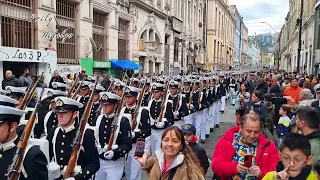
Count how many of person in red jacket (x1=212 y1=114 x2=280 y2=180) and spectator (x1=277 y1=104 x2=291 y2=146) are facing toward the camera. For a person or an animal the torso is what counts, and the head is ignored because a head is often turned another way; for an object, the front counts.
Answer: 1

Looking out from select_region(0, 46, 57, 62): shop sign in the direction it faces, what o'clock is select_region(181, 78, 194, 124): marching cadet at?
The marching cadet is roughly at 12 o'clock from the shop sign.

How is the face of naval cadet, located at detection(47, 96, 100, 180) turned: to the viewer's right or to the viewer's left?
to the viewer's left

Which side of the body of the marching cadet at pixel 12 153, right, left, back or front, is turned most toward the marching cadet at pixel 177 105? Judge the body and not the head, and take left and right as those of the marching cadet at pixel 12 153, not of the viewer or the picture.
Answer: back

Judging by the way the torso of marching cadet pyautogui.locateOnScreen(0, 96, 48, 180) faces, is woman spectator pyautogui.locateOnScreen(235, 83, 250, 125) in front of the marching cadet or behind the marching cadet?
behind

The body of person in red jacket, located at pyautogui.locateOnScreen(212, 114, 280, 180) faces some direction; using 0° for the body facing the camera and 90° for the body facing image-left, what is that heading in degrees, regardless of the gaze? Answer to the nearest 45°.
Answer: approximately 0°

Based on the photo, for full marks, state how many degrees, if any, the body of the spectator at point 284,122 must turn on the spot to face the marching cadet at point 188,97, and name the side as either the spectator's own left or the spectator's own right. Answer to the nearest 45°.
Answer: approximately 45° to the spectator's own right

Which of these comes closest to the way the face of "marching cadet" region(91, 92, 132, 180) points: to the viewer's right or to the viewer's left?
to the viewer's left

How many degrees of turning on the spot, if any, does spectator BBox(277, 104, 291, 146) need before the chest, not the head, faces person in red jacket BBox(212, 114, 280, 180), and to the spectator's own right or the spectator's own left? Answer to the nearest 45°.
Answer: approximately 90° to the spectator's own left

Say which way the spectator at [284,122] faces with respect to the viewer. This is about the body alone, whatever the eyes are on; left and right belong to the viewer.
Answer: facing to the left of the viewer

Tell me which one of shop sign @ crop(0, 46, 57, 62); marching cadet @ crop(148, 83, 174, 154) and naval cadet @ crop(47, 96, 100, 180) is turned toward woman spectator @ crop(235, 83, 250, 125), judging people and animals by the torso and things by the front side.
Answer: the shop sign

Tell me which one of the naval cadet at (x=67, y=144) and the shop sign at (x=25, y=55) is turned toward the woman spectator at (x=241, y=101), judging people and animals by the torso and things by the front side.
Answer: the shop sign
